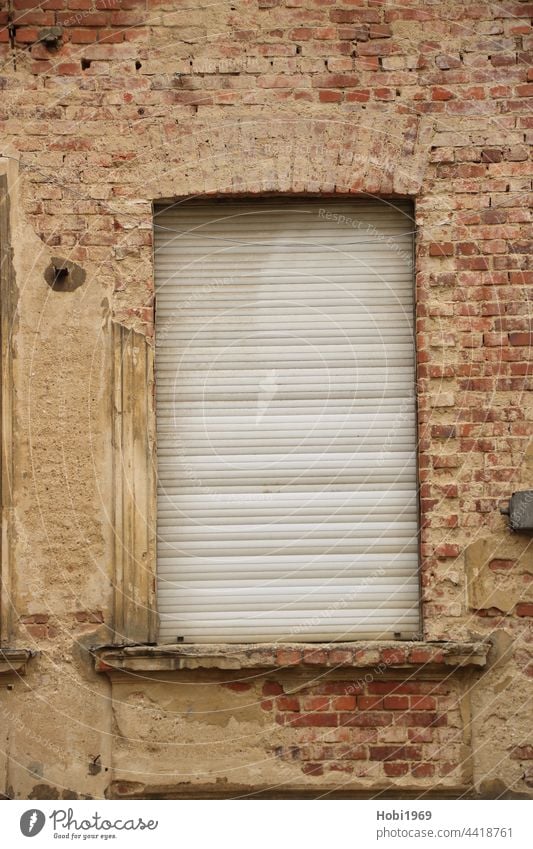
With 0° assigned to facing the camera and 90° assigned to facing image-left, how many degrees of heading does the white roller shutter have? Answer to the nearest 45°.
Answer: approximately 0°
